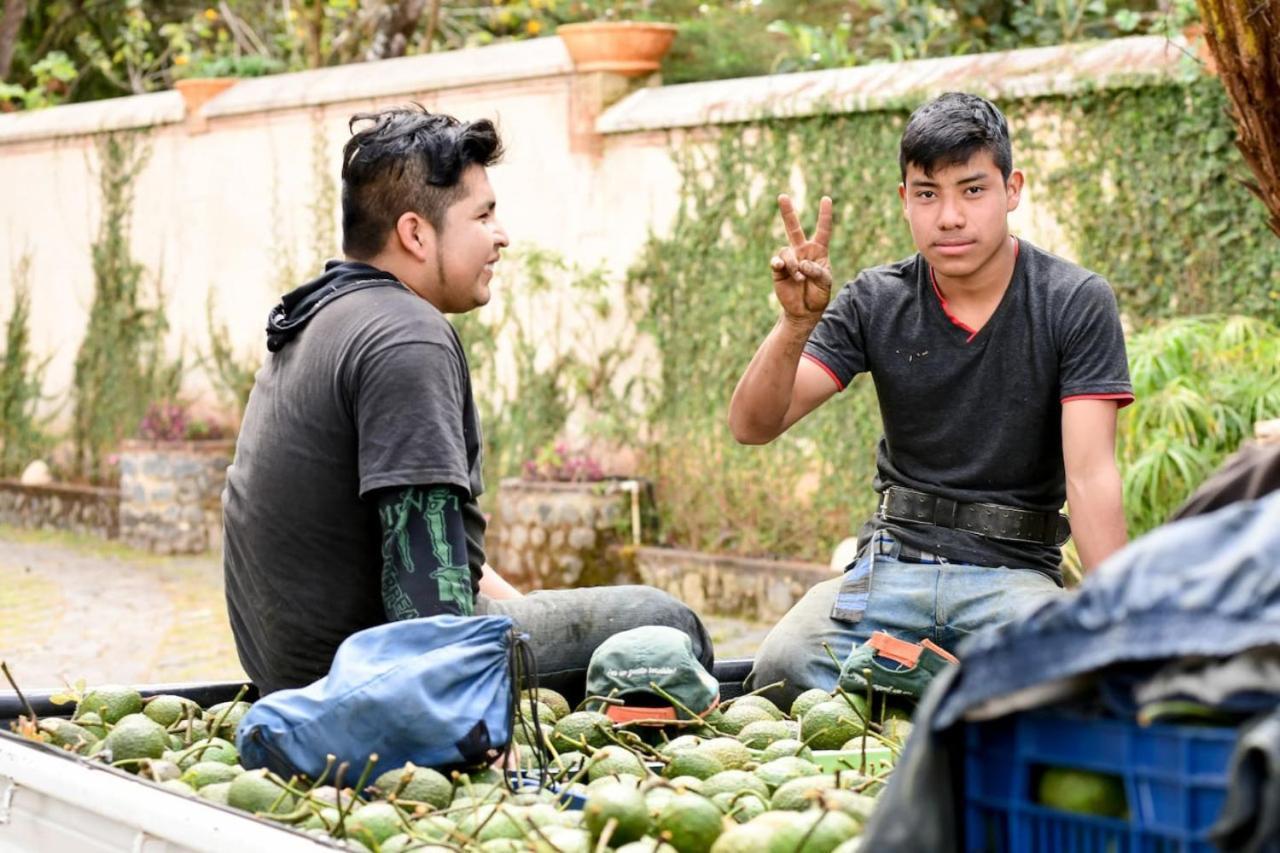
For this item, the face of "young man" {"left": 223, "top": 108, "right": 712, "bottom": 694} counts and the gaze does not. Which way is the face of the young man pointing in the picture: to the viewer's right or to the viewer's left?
to the viewer's right

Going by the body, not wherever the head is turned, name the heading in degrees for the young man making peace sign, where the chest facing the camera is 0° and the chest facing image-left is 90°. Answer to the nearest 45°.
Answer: approximately 0°

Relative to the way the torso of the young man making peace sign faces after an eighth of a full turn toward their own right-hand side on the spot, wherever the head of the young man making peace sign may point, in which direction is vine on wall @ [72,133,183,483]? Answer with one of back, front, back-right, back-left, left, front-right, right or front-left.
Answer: right

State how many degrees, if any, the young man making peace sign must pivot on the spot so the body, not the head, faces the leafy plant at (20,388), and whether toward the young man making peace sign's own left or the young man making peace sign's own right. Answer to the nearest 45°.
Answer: approximately 135° to the young man making peace sign's own right

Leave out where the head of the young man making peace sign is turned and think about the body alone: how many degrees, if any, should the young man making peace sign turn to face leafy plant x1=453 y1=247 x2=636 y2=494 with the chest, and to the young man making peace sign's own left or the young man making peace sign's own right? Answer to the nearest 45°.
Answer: approximately 180°

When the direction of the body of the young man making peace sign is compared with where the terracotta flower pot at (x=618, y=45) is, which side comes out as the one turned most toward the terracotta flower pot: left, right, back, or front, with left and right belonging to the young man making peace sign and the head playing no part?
back

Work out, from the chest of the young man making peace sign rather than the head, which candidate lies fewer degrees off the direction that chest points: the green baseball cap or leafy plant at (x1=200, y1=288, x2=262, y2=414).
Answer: the green baseball cap

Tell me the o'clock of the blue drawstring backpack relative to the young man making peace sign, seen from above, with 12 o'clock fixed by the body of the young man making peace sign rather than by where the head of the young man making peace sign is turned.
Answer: The blue drawstring backpack is roughly at 1 o'clock from the young man making peace sign.
